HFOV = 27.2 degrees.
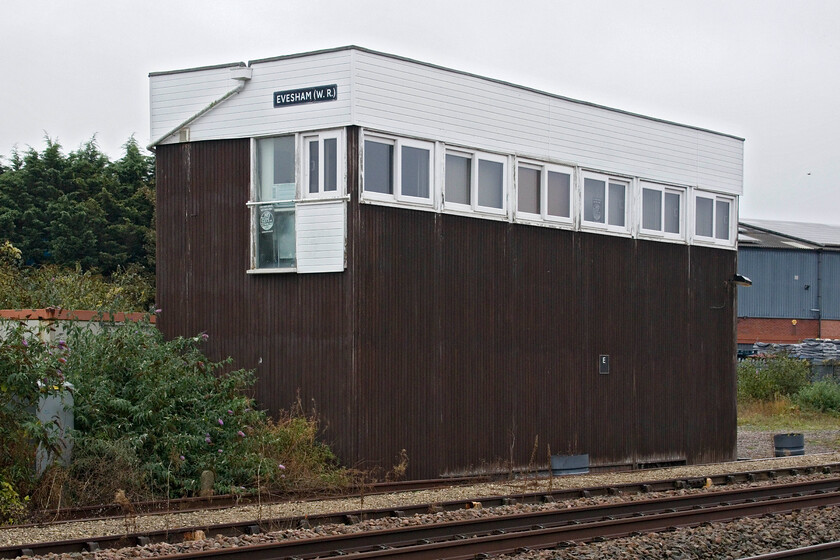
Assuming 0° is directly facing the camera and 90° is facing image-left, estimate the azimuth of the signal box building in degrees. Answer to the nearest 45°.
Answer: approximately 315°

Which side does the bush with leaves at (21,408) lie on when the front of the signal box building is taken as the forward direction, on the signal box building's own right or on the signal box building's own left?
on the signal box building's own right

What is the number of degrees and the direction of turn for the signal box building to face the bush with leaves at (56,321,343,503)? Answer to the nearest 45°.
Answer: approximately 90° to its right

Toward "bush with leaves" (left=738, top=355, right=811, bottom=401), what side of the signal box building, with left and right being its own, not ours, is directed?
left

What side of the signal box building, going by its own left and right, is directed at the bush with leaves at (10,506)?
right

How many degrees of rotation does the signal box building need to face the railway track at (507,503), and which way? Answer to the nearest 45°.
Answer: approximately 45° to its right
